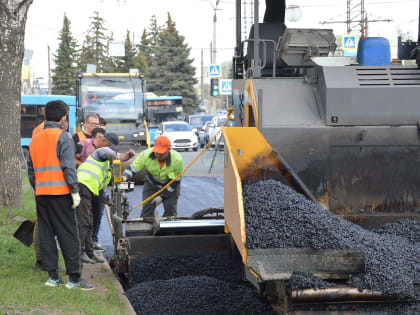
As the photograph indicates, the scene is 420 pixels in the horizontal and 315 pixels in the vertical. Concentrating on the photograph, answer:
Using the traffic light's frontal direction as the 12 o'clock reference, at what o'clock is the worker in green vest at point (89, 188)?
The worker in green vest is roughly at 12 o'clock from the traffic light.

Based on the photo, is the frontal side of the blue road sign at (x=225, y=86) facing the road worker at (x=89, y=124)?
yes

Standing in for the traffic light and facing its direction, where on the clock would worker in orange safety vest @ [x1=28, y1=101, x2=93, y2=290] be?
The worker in orange safety vest is roughly at 12 o'clock from the traffic light.

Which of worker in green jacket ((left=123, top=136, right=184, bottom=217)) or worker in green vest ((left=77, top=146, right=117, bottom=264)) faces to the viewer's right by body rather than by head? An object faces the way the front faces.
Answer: worker in green vest ((left=77, top=146, right=117, bottom=264))

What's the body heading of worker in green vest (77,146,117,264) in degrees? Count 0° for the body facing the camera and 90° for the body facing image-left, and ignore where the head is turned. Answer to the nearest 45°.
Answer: approximately 270°

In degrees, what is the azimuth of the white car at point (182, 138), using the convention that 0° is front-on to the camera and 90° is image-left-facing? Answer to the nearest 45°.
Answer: approximately 315°

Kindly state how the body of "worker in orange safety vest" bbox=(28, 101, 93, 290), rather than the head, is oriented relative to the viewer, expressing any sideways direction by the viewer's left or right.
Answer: facing away from the viewer and to the right of the viewer

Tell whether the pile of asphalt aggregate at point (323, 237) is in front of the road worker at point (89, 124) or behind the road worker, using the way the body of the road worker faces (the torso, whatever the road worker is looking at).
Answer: in front

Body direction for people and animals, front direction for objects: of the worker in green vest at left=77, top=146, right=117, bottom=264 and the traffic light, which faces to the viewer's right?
the worker in green vest

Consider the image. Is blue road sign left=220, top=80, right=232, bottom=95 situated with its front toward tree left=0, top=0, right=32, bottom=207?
yes
